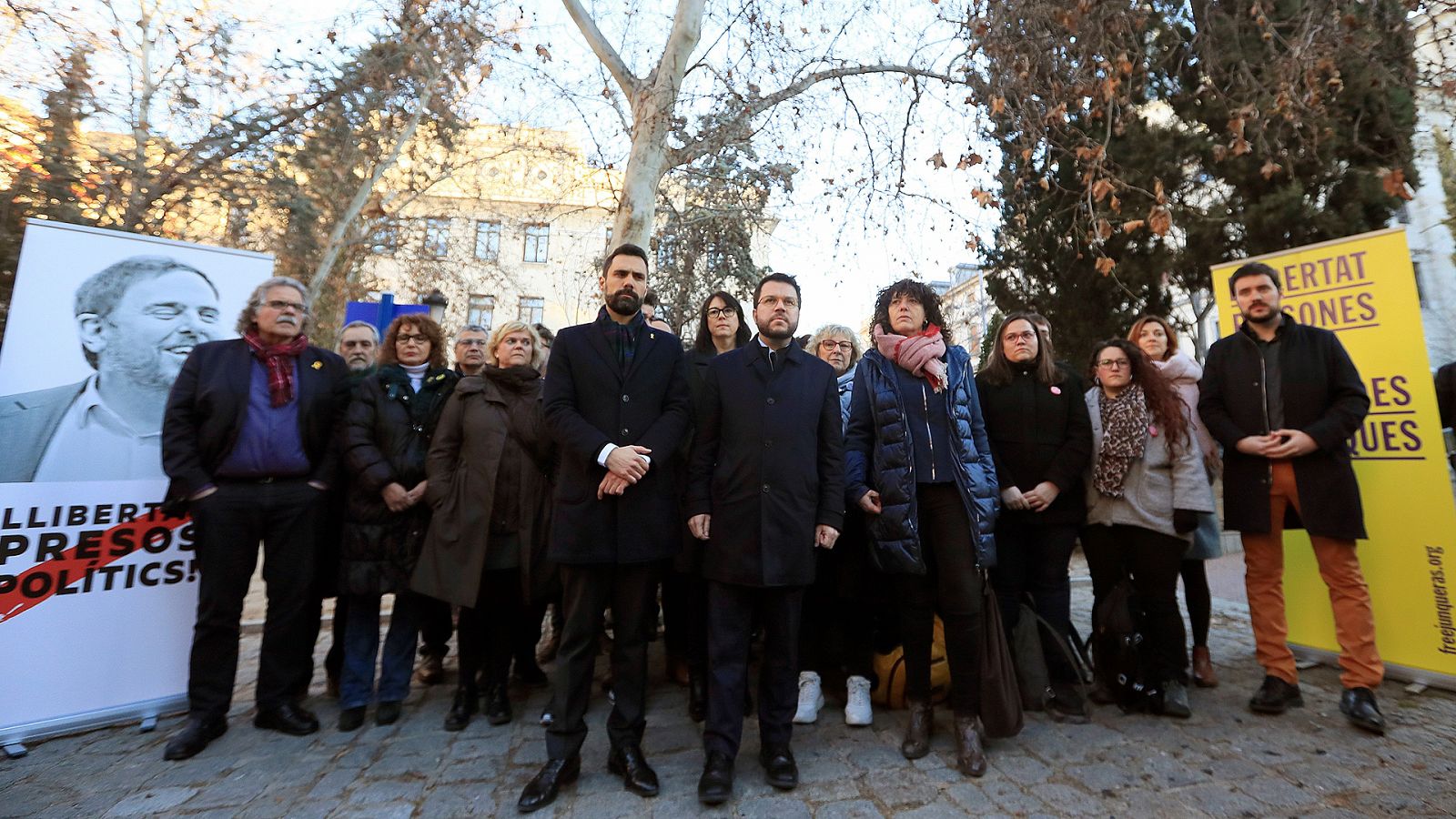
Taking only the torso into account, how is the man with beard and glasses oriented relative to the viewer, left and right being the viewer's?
facing the viewer

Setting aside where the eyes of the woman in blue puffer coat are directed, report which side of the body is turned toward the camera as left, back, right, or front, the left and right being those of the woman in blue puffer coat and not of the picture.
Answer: front

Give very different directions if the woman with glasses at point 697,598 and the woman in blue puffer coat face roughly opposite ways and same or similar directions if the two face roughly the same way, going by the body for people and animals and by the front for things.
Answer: same or similar directions

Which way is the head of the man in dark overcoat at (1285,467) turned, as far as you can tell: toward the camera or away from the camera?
toward the camera

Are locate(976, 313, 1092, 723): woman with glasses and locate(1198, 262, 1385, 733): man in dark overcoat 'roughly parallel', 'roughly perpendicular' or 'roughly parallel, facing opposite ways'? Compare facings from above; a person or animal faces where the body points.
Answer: roughly parallel

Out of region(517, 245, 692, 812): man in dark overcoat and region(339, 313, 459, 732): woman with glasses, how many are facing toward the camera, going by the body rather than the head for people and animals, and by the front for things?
2

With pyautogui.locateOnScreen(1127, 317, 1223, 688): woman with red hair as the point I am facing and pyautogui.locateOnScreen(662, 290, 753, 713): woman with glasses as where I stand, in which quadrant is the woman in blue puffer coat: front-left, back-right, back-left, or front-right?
front-right

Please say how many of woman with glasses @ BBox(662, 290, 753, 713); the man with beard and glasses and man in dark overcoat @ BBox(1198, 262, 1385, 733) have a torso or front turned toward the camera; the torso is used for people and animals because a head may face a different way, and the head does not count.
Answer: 3

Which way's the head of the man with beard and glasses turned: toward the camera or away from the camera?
toward the camera

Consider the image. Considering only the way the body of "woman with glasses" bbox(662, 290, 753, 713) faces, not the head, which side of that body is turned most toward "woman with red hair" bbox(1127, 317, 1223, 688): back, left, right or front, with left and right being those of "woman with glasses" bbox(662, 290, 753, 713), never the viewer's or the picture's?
left

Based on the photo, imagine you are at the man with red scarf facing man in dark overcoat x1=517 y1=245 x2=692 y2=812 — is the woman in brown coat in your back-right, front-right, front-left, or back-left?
front-left

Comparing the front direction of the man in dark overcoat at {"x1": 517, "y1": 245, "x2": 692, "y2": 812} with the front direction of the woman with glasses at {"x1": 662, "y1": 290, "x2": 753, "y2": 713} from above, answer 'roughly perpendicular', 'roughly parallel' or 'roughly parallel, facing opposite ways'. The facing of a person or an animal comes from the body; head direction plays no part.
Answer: roughly parallel

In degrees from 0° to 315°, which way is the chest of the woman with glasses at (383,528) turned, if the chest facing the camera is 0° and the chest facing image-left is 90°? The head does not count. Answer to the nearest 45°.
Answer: approximately 0°

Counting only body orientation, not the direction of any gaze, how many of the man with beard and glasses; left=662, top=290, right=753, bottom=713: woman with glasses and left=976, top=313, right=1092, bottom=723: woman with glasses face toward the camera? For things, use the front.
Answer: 3

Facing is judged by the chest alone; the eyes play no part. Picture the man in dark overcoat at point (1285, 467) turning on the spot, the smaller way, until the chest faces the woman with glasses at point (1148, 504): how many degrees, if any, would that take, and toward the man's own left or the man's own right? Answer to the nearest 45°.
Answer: approximately 45° to the man's own right

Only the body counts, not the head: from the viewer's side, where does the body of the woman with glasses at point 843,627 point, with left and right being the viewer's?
facing the viewer

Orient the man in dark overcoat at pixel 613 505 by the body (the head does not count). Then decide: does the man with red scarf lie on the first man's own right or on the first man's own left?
on the first man's own right

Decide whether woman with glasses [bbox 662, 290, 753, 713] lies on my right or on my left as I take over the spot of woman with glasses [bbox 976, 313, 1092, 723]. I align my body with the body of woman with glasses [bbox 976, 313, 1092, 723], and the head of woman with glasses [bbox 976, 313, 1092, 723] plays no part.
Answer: on my right
